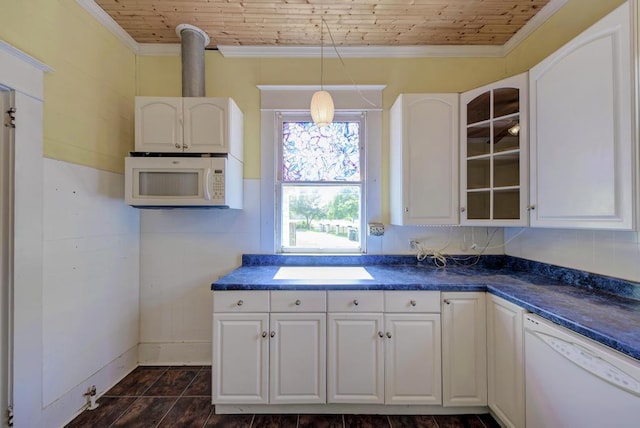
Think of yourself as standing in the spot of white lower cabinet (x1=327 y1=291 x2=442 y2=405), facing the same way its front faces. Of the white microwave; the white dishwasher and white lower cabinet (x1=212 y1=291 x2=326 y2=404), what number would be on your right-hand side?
2

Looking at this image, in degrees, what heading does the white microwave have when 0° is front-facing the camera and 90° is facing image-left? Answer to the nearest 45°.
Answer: approximately 0°

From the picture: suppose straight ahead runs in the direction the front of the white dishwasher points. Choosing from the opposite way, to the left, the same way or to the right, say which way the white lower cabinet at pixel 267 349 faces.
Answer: to the left

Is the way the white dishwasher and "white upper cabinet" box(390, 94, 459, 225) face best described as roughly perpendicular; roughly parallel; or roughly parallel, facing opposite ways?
roughly perpendicular

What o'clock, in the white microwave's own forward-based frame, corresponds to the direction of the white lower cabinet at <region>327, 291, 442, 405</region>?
The white lower cabinet is roughly at 10 o'clock from the white microwave.
